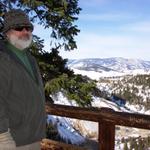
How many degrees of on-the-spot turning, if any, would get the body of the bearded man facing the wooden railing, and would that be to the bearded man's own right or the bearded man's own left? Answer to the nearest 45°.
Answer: approximately 90° to the bearded man's own left

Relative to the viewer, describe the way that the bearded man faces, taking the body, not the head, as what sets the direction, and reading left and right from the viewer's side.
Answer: facing the viewer and to the right of the viewer
